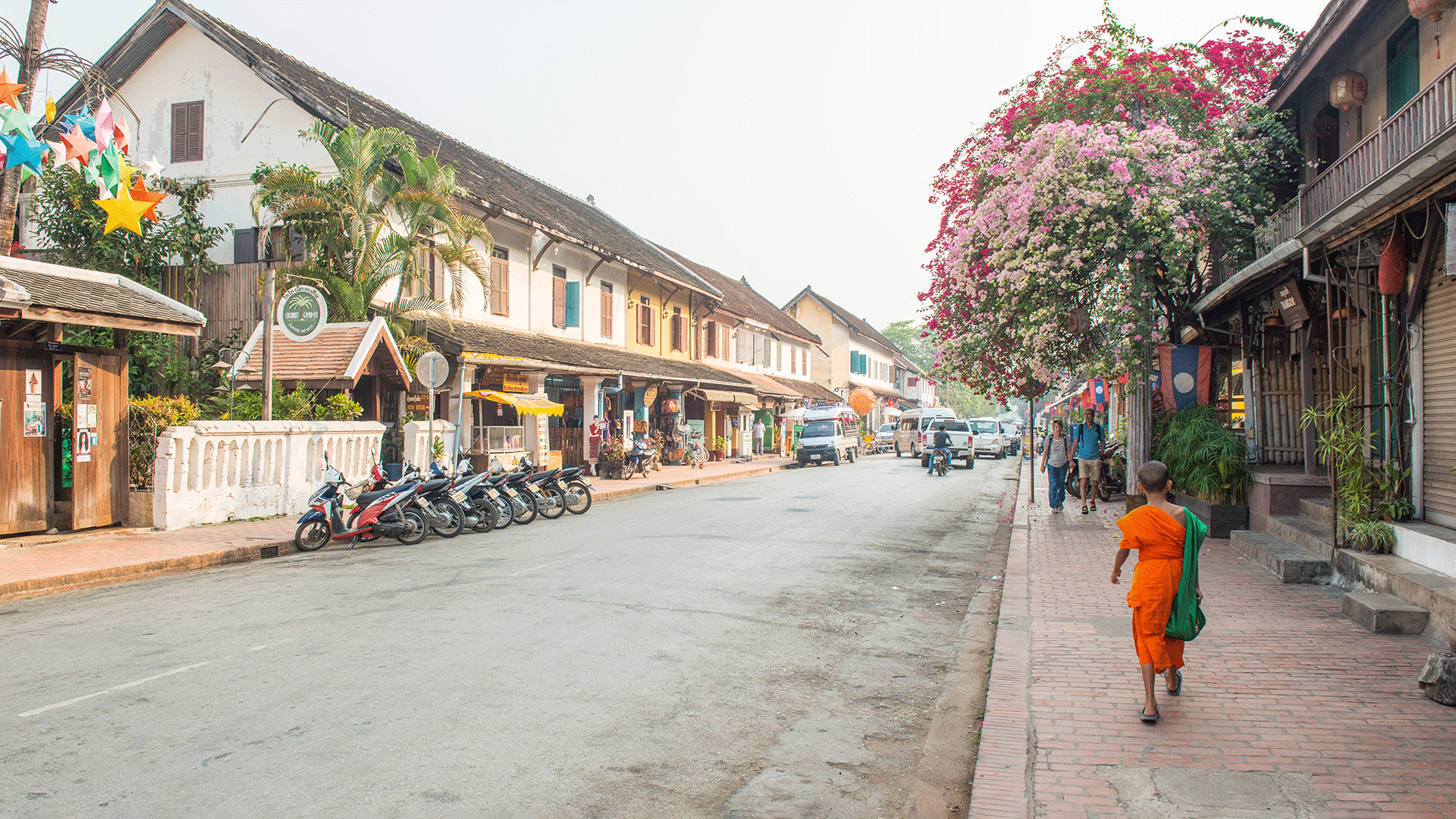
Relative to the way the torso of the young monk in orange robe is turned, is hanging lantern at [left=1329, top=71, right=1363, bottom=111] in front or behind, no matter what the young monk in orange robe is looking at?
in front

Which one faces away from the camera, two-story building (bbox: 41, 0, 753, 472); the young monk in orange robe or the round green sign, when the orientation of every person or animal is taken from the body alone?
the young monk in orange robe

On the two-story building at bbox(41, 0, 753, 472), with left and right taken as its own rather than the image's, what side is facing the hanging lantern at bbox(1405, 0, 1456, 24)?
front

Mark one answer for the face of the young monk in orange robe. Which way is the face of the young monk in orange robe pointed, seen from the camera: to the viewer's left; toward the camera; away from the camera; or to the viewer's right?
away from the camera

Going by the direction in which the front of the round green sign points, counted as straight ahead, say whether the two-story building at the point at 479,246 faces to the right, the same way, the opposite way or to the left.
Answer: to the left

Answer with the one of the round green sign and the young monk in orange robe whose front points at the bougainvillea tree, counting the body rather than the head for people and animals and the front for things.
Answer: the young monk in orange robe

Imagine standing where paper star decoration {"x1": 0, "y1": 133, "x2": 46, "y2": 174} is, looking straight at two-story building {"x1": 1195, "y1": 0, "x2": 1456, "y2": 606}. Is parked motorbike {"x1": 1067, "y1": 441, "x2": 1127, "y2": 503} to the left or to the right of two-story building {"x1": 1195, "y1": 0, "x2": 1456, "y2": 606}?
left

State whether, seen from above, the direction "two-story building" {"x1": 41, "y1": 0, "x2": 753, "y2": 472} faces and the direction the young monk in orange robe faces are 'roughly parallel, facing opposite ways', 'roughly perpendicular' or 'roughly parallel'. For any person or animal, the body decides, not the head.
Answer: roughly perpendicular

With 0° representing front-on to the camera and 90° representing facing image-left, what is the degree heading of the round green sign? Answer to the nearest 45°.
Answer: approximately 45°

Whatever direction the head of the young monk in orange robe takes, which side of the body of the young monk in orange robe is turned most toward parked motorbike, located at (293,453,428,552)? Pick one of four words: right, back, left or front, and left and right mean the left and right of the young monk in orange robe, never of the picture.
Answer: left

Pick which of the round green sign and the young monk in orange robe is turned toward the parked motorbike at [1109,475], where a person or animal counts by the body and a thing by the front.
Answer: the young monk in orange robe

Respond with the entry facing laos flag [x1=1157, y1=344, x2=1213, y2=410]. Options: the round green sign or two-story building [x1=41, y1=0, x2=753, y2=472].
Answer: the two-story building

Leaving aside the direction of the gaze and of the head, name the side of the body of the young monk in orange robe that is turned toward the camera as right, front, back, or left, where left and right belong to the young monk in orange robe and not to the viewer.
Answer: back

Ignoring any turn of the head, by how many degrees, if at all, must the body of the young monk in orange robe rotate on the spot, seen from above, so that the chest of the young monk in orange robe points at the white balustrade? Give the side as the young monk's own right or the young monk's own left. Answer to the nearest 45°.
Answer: approximately 90° to the young monk's own left

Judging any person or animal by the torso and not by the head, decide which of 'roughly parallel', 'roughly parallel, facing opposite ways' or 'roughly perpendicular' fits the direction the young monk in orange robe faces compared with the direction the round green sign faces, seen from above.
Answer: roughly parallel, facing opposite ways

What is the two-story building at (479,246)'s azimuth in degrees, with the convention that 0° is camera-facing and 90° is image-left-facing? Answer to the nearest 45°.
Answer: approximately 315°

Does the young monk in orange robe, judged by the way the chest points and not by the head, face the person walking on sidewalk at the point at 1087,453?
yes

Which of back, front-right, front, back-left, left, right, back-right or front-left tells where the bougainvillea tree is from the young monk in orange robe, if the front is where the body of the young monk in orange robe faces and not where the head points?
front

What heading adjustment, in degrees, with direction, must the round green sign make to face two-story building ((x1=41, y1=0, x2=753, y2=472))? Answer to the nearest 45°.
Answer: approximately 180°

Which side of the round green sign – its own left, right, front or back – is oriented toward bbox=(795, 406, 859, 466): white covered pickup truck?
back
